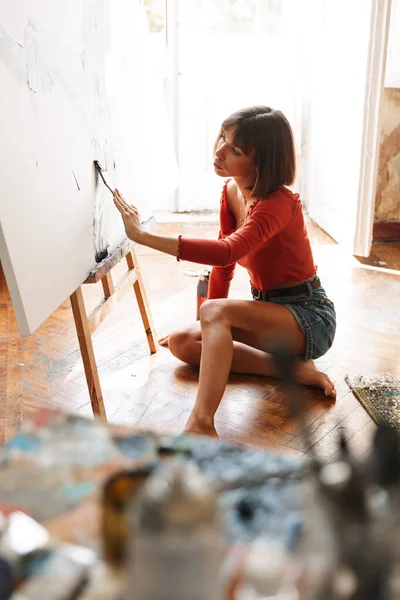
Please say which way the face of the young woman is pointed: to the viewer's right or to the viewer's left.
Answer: to the viewer's left

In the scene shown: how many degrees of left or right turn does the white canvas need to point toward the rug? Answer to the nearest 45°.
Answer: approximately 45° to its left

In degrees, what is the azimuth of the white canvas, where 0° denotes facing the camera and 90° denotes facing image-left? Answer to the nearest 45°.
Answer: approximately 315°

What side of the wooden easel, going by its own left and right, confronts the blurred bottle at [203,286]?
left

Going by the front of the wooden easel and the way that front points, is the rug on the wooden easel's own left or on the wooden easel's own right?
on the wooden easel's own left

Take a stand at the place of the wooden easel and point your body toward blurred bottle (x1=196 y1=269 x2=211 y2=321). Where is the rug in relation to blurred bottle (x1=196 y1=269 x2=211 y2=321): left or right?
right
